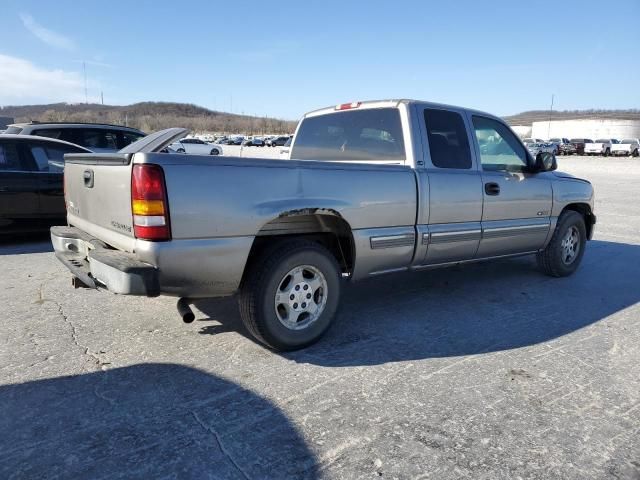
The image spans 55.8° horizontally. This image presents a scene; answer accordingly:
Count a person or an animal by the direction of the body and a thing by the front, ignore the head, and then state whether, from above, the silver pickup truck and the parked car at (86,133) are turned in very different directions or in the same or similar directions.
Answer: same or similar directions

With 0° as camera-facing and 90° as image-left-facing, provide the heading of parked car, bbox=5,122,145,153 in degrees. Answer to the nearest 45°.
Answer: approximately 270°

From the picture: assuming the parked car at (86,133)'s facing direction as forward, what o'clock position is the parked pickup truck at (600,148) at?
the parked pickup truck at (600,148) is roughly at 11 o'clock from the parked car at (86,133).

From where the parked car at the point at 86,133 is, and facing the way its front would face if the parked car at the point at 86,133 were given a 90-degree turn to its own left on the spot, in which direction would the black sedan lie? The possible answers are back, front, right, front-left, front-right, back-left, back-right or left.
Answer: back

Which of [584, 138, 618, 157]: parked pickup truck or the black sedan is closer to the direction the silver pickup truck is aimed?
the parked pickup truck

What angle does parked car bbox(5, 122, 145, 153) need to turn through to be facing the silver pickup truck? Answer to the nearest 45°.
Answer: approximately 90° to its right

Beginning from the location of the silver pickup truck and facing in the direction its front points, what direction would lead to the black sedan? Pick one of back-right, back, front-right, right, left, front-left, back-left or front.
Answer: left

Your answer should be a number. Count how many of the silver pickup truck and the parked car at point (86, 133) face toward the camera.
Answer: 0

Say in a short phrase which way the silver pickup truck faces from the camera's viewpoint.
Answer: facing away from the viewer and to the right of the viewer
